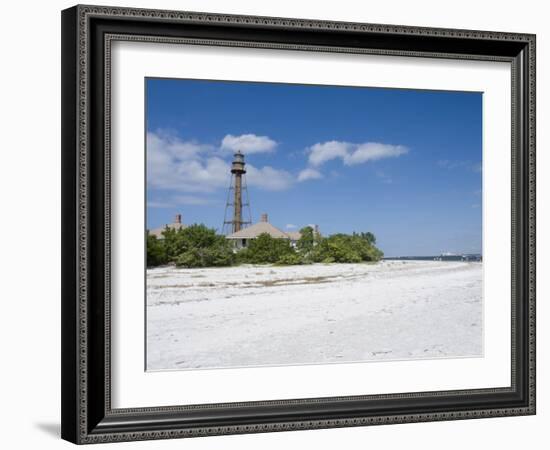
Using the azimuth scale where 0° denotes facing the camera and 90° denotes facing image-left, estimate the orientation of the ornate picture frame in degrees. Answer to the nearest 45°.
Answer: approximately 315°
